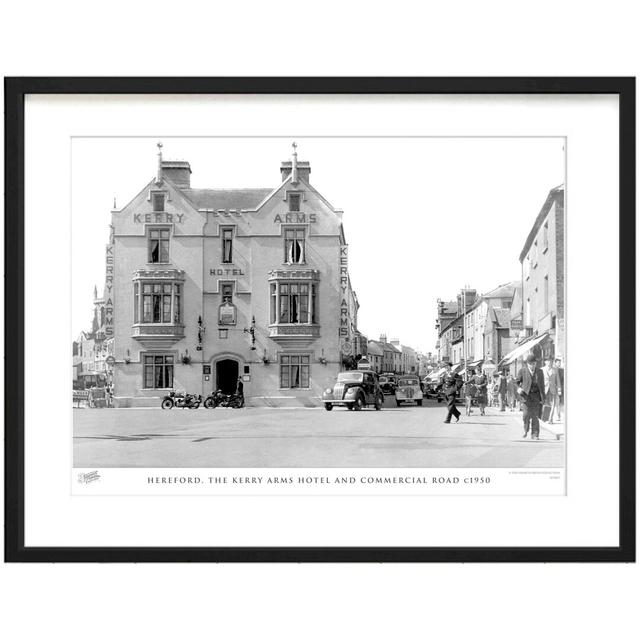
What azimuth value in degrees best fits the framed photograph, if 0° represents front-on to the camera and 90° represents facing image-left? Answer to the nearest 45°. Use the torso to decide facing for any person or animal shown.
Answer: approximately 0°
